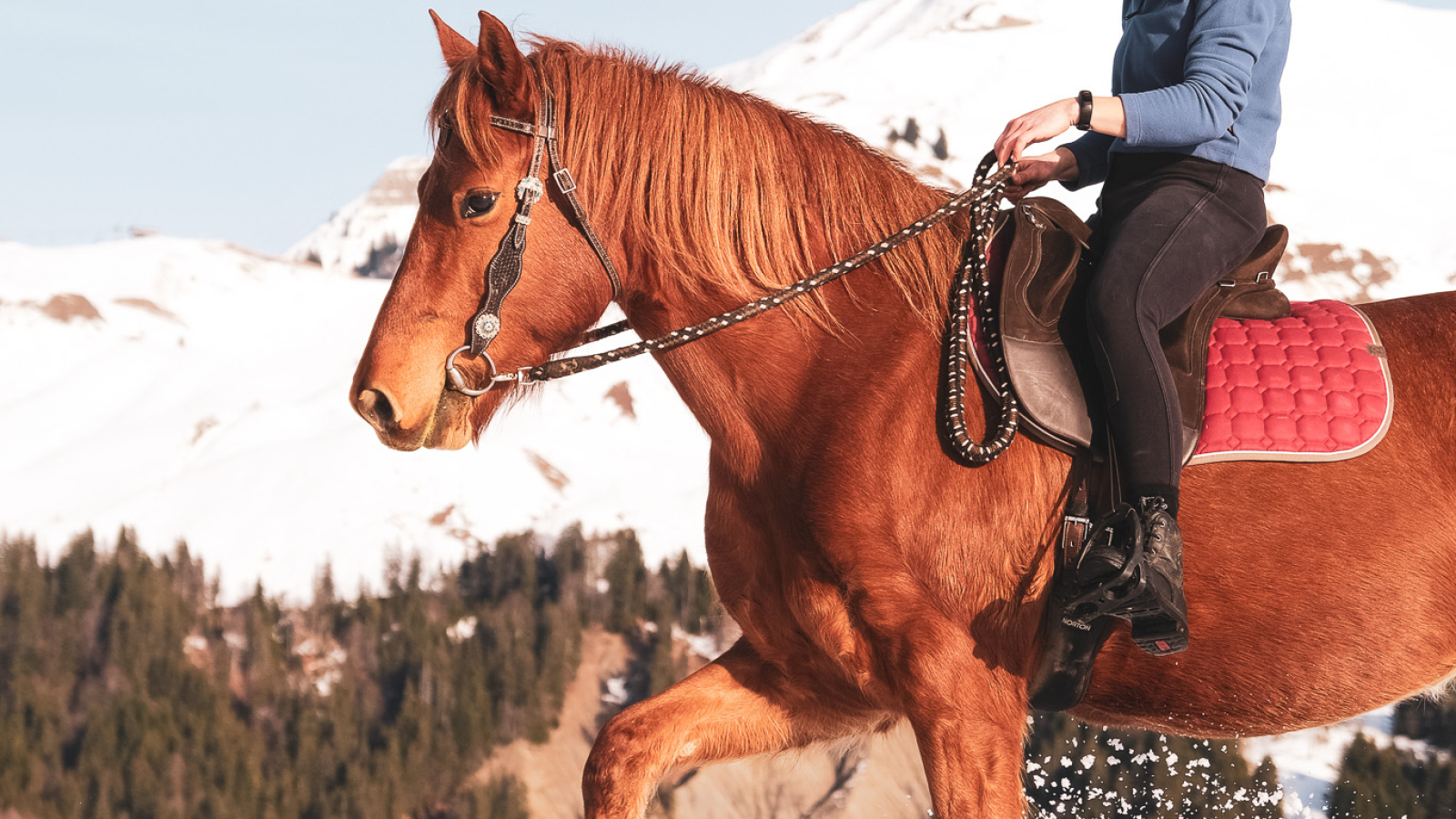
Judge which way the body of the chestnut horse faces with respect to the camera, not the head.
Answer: to the viewer's left

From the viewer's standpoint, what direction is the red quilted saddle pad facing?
to the viewer's left

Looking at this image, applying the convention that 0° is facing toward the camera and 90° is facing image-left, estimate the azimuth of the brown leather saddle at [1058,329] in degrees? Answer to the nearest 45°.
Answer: approximately 90°

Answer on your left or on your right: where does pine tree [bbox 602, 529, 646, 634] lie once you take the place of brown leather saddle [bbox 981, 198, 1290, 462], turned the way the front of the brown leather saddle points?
on your right

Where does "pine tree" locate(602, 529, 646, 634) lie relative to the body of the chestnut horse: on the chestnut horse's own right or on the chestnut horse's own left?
on the chestnut horse's own right
